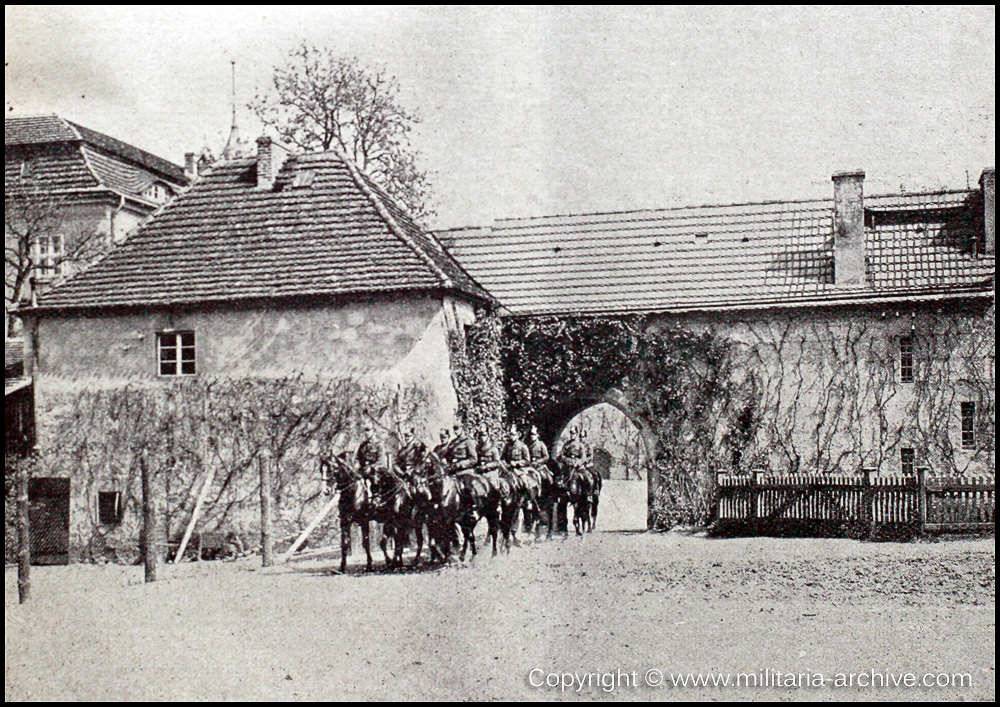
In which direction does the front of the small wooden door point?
toward the camera

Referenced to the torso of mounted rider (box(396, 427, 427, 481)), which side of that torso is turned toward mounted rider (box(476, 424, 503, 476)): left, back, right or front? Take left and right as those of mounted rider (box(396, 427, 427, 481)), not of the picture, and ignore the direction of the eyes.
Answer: back

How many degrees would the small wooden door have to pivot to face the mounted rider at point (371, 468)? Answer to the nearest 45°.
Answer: approximately 45° to its left

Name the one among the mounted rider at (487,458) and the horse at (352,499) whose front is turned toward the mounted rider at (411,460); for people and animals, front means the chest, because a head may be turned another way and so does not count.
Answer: the mounted rider at (487,458)

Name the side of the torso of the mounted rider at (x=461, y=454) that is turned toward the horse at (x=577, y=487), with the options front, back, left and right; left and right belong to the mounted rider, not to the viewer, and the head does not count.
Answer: back

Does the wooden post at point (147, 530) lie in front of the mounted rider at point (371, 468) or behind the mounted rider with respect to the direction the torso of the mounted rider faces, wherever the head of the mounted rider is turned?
in front

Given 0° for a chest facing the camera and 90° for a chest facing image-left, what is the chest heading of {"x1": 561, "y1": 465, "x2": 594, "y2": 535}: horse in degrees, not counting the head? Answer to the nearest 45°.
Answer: approximately 45°

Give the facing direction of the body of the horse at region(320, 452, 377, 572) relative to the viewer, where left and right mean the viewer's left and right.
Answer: facing the viewer and to the left of the viewer

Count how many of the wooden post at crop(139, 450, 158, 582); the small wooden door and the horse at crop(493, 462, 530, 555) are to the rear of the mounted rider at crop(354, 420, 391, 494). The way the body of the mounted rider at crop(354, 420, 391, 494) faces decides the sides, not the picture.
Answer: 1

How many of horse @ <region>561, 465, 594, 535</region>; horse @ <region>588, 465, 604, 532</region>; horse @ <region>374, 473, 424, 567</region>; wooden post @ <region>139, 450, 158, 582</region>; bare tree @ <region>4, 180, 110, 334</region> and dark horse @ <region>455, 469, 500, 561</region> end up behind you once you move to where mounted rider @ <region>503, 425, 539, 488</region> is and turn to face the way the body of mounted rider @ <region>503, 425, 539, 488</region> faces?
2
